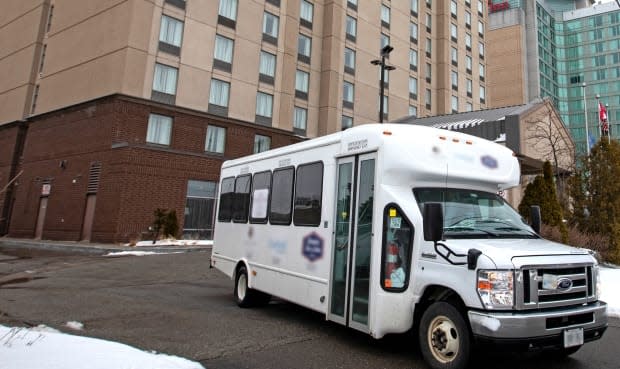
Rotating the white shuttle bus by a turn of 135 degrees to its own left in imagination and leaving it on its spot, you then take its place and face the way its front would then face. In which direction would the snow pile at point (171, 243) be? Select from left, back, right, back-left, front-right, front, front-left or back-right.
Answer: front-left

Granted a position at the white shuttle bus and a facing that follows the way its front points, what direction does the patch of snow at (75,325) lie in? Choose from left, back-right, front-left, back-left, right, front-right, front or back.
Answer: back-right

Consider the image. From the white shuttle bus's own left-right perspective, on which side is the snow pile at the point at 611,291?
on its left

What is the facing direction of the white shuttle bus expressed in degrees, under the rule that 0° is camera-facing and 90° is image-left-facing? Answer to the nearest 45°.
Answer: approximately 315°
